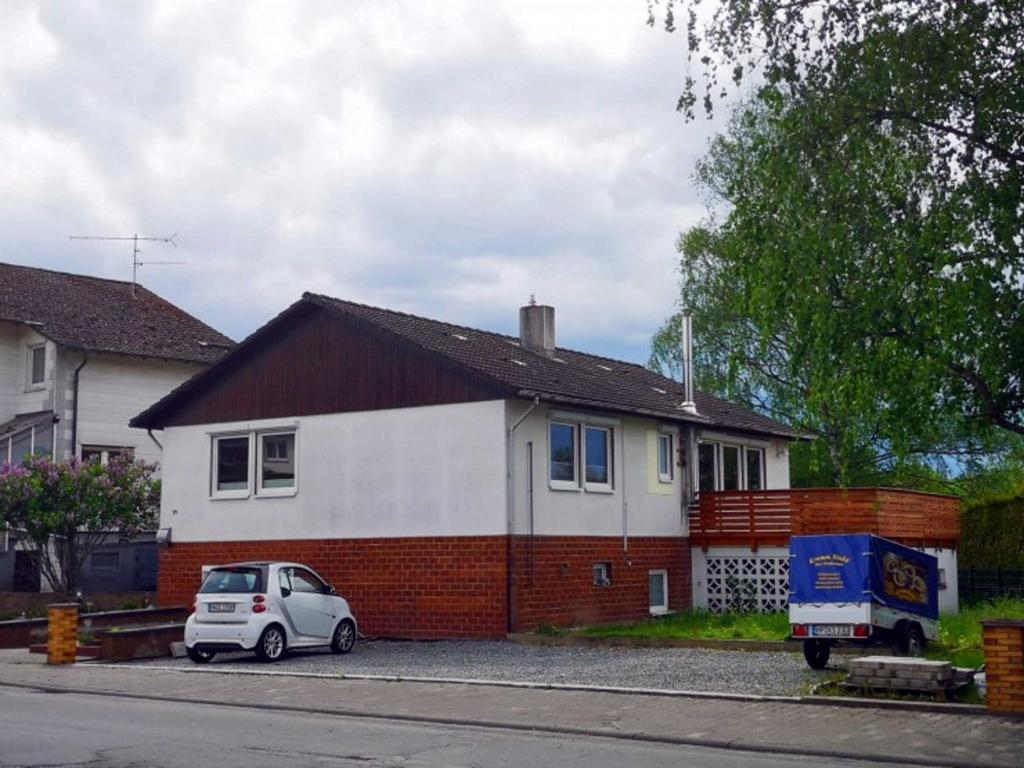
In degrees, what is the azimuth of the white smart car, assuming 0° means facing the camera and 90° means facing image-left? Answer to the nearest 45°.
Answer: approximately 225°

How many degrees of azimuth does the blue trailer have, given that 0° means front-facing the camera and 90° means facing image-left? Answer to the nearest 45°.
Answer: approximately 225°

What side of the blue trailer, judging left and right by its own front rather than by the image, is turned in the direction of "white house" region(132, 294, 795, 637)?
left

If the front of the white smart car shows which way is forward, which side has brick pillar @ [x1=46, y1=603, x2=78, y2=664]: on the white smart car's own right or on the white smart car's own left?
on the white smart car's own left

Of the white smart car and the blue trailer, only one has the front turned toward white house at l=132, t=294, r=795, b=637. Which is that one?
the white smart car

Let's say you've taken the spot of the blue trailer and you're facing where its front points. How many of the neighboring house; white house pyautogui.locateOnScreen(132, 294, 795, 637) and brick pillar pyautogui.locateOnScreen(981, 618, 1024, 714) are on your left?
2

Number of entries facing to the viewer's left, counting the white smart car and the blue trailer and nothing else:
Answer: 0

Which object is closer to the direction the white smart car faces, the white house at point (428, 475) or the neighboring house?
the white house

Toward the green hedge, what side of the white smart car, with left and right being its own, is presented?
front
